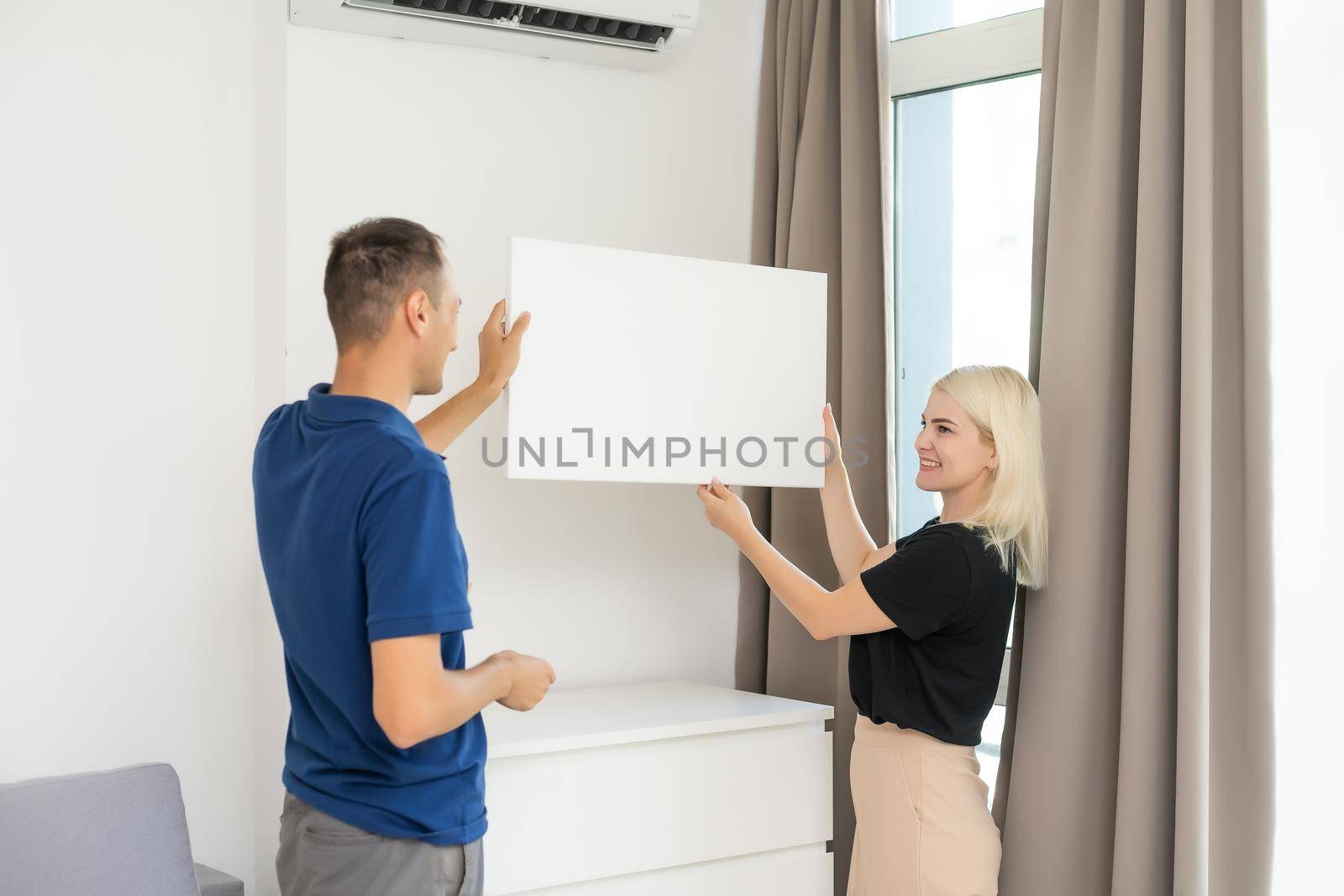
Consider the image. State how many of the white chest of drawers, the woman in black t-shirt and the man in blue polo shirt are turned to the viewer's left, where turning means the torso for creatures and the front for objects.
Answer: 1

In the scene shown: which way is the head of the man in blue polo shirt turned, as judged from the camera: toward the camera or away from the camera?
away from the camera

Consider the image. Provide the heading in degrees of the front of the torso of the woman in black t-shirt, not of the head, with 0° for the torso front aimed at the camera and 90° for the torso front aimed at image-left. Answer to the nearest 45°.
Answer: approximately 90°

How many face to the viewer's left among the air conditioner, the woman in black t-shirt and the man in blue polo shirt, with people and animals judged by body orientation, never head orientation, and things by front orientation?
1

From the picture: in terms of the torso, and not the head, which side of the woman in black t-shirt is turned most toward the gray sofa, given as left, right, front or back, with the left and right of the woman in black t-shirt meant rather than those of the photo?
front

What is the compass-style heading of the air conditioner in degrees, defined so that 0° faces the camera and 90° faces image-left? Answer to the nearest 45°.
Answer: approximately 315°

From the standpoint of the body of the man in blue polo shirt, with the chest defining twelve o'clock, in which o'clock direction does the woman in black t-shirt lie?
The woman in black t-shirt is roughly at 1 o'clock from the man in blue polo shirt.

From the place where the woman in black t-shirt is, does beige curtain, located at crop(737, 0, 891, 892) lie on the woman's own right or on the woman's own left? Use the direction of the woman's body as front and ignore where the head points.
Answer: on the woman's own right

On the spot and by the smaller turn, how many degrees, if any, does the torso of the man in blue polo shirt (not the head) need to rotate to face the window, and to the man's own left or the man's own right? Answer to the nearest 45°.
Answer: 0° — they already face it
